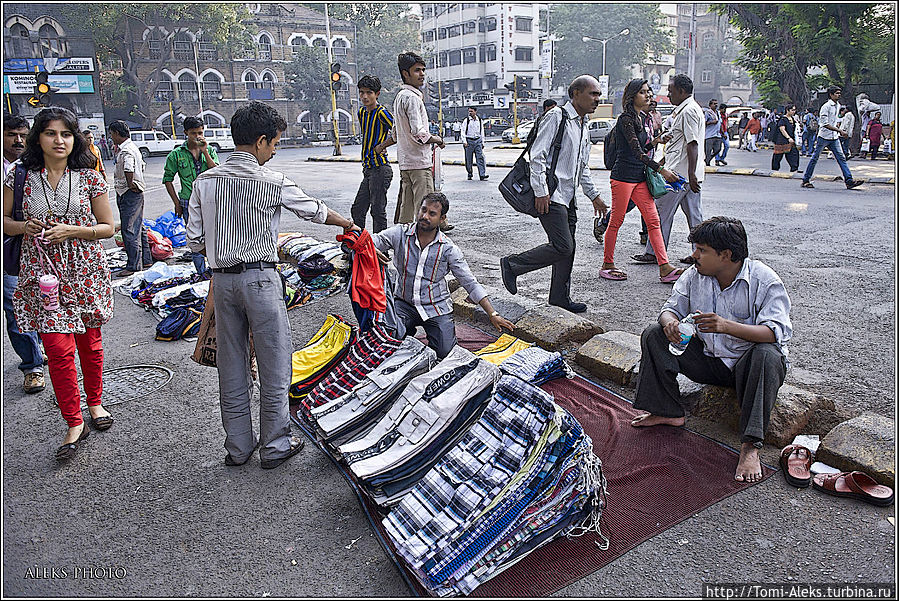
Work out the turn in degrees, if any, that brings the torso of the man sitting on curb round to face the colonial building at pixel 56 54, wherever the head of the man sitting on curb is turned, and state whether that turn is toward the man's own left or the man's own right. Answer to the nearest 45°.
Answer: approximately 90° to the man's own right

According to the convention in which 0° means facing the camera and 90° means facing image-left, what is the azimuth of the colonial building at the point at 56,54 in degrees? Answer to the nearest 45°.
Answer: approximately 0°

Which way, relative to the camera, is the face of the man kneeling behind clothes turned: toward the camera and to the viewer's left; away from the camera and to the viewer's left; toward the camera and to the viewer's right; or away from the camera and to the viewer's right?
toward the camera and to the viewer's left

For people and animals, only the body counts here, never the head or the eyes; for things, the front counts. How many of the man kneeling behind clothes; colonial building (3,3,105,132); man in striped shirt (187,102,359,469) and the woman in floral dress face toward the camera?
3

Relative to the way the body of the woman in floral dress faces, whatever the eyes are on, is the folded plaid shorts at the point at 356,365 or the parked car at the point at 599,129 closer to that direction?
the folded plaid shorts

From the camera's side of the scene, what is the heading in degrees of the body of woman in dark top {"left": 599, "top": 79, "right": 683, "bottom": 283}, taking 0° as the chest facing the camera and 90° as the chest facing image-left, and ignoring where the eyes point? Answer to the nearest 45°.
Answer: approximately 270°

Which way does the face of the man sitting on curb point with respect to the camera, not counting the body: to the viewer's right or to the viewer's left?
to the viewer's left

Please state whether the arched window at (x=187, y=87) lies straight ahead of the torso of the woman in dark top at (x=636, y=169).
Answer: no

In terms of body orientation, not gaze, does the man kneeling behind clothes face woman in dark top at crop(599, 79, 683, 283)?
no

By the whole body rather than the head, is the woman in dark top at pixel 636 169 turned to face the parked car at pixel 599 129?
no

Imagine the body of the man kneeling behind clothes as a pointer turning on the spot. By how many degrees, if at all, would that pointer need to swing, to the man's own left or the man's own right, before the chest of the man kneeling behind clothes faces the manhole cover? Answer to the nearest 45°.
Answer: approximately 90° to the man's own right

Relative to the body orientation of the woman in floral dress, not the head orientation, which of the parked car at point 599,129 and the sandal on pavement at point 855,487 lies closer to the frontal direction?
the sandal on pavement

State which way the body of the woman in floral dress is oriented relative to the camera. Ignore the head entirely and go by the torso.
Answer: toward the camera
